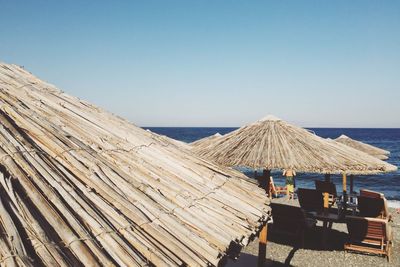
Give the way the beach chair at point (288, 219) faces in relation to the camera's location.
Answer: facing away from the viewer and to the right of the viewer

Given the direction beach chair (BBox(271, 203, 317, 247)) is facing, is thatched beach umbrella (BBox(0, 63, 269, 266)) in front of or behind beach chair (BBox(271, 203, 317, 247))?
behind

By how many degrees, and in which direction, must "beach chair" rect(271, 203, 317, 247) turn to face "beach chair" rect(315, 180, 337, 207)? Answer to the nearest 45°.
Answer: approximately 45° to its left

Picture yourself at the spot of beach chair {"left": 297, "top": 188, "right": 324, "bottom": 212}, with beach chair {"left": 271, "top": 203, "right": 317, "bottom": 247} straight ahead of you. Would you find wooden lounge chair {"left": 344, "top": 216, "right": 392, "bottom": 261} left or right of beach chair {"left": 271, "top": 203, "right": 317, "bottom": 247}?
left

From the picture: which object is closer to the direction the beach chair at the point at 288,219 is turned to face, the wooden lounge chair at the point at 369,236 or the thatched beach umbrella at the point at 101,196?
the wooden lounge chair

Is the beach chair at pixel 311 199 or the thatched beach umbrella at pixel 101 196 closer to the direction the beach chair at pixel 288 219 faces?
the beach chair

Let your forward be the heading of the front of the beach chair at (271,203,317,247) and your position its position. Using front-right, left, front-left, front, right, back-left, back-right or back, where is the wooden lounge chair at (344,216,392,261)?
front-right

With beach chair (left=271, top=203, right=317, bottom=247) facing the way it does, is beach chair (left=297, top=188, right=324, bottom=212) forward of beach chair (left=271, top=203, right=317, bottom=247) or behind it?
forward

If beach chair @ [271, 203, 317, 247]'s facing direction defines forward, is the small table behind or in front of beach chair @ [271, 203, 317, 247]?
in front
